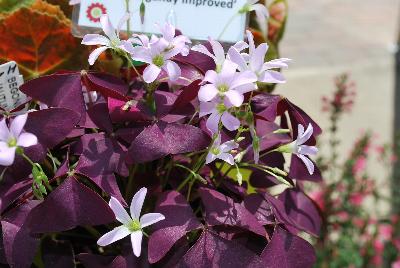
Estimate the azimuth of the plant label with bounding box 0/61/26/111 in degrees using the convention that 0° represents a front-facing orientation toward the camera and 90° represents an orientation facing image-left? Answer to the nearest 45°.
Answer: approximately 0°

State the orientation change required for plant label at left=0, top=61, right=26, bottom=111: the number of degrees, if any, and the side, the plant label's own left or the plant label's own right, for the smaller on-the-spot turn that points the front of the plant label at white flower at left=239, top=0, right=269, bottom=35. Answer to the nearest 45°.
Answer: approximately 90° to the plant label's own left

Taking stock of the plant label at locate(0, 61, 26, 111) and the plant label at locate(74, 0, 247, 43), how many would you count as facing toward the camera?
2
